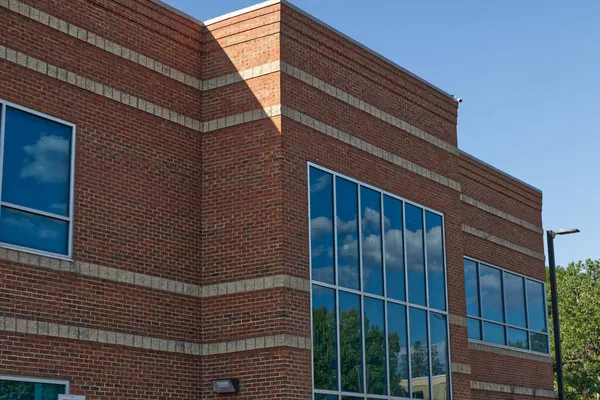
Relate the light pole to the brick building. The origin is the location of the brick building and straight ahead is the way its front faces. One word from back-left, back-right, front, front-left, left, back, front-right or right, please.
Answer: left

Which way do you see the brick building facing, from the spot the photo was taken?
facing the viewer and to the right of the viewer
